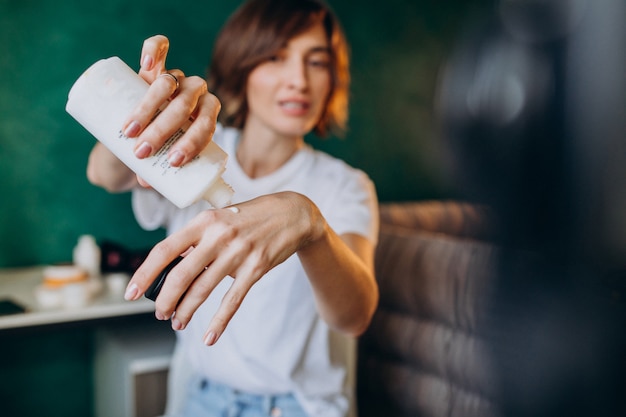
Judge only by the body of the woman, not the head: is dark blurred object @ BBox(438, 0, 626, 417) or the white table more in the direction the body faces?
the dark blurred object

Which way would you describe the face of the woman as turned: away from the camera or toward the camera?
toward the camera

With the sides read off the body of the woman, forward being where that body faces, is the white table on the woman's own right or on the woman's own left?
on the woman's own right

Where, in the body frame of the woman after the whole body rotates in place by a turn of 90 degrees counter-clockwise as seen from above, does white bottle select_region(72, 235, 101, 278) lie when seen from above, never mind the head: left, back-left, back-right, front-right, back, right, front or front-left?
back-left

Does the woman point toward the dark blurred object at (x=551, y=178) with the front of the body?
yes

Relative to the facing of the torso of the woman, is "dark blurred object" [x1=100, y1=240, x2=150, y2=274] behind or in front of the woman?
behind

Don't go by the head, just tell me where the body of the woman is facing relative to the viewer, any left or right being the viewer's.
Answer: facing the viewer
